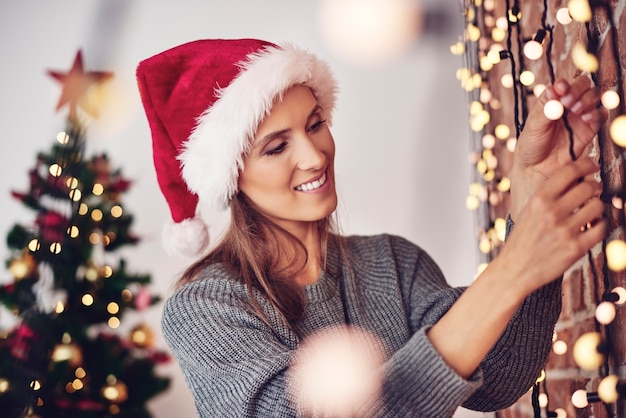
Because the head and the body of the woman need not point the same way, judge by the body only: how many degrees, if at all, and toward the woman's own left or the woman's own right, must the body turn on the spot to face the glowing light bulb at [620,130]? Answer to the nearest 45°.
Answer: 0° — they already face it

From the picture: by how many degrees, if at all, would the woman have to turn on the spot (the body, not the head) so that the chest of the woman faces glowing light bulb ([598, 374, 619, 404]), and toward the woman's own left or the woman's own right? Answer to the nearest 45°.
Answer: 0° — they already face it

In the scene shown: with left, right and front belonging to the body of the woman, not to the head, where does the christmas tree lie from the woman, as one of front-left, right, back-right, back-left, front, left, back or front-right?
back

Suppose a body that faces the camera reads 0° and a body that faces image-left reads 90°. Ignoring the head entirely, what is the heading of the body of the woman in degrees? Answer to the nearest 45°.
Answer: approximately 315°

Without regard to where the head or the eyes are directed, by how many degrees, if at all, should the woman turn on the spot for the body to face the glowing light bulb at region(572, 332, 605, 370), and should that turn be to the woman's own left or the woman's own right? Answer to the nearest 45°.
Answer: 0° — they already face it

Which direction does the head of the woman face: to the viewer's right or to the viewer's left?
to the viewer's right
